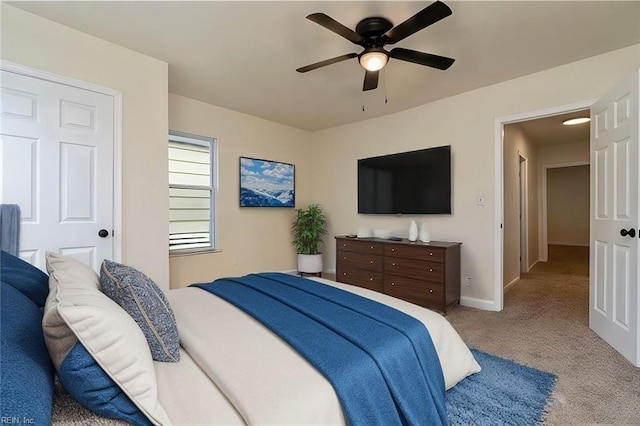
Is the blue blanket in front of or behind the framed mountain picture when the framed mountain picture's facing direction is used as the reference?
in front

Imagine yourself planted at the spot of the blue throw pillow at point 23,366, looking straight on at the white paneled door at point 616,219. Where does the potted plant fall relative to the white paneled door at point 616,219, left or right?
left

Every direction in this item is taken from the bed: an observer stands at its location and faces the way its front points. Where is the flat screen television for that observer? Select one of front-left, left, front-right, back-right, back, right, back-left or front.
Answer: front

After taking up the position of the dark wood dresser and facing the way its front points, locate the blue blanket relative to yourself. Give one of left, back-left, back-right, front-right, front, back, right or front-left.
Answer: front-left

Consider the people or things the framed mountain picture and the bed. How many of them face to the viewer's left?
0

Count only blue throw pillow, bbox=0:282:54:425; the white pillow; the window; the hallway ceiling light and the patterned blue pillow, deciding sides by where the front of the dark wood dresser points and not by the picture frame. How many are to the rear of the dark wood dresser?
1

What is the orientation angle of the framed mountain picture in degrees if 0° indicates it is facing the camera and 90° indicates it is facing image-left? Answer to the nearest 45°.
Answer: approximately 315°

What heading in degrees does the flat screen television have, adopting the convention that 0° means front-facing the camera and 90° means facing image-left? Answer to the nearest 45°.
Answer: approximately 45°

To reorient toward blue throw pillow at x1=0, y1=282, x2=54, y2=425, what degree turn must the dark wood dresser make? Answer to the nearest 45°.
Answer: approximately 45° to its left

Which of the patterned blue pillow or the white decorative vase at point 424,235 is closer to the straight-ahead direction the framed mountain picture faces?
the white decorative vase

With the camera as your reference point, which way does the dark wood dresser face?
facing the viewer and to the left of the viewer

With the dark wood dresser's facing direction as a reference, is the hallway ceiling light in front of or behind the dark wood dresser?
behind

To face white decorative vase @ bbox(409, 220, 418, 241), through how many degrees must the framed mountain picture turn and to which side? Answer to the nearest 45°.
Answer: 0° — it already faces it

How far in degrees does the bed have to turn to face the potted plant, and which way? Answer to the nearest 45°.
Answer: approximately 45° to its left

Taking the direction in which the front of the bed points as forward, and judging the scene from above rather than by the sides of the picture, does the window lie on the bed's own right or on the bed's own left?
on the bed's own left

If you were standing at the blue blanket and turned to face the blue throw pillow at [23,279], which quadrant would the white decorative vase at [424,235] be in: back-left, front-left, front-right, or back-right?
back-right

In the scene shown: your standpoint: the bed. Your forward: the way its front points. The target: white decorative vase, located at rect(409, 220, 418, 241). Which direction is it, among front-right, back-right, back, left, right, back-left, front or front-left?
front

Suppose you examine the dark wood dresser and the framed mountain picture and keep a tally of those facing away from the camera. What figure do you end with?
0
